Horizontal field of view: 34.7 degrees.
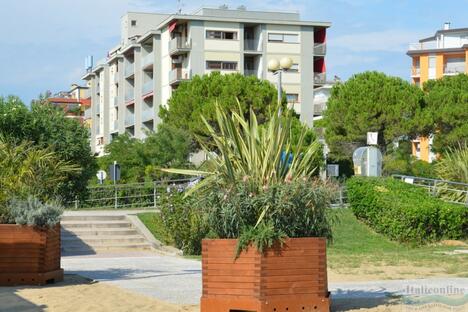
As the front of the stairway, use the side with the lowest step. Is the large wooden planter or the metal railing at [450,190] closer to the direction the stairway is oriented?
the large wooden planter

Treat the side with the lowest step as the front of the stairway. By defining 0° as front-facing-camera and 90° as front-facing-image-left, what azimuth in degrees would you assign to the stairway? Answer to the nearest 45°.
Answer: approximately 0°

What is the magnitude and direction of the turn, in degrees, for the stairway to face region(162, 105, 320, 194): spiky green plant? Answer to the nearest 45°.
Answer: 0° — it already faces it

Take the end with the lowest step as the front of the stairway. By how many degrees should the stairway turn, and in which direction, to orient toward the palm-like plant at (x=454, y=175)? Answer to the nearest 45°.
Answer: approximately 90° to its left

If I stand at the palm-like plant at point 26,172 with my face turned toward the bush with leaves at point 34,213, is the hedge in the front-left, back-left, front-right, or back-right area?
back-left

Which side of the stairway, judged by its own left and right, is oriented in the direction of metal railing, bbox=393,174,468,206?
left

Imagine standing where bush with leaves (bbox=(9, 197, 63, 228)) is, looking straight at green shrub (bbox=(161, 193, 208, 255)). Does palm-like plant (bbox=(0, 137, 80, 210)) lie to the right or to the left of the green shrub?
left

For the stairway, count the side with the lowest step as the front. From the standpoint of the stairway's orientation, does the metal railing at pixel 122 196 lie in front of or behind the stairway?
behind
